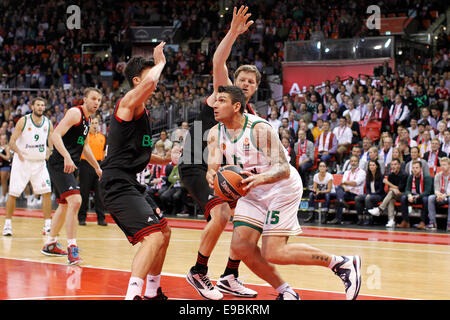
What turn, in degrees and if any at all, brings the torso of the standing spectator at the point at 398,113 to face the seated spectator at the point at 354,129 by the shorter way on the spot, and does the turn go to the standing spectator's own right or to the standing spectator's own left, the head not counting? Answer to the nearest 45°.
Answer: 0° — they already face them

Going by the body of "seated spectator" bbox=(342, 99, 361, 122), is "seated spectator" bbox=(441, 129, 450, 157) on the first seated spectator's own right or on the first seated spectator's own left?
on the first seated spectator's own left

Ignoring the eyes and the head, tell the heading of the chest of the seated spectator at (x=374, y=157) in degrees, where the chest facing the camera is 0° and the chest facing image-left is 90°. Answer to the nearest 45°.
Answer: approximately 45°

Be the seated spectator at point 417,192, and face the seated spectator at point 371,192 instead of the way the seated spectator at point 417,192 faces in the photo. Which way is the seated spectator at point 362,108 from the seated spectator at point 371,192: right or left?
right

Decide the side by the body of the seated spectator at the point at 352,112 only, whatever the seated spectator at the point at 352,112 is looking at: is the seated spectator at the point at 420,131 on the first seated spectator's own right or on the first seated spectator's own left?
on the first seated spectator's own left

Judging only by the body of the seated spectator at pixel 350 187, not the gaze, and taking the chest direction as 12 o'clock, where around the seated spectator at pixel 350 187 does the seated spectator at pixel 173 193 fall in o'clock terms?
the seated spectator at pixel 173 193 is roughly at 2 o'clock from the seated spectator at pixel 350 187.

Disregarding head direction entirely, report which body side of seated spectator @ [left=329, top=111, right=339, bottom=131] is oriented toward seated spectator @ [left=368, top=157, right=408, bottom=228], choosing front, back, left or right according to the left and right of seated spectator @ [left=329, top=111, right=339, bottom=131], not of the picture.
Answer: front

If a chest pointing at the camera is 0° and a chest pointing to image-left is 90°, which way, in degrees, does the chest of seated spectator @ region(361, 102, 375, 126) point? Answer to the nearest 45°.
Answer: approximately 45°

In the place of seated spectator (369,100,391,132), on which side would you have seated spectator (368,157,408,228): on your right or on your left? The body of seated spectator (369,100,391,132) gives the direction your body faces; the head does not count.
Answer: on your left

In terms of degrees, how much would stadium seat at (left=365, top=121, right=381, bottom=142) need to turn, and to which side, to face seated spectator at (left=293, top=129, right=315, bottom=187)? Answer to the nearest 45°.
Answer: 0° — it already faces them
